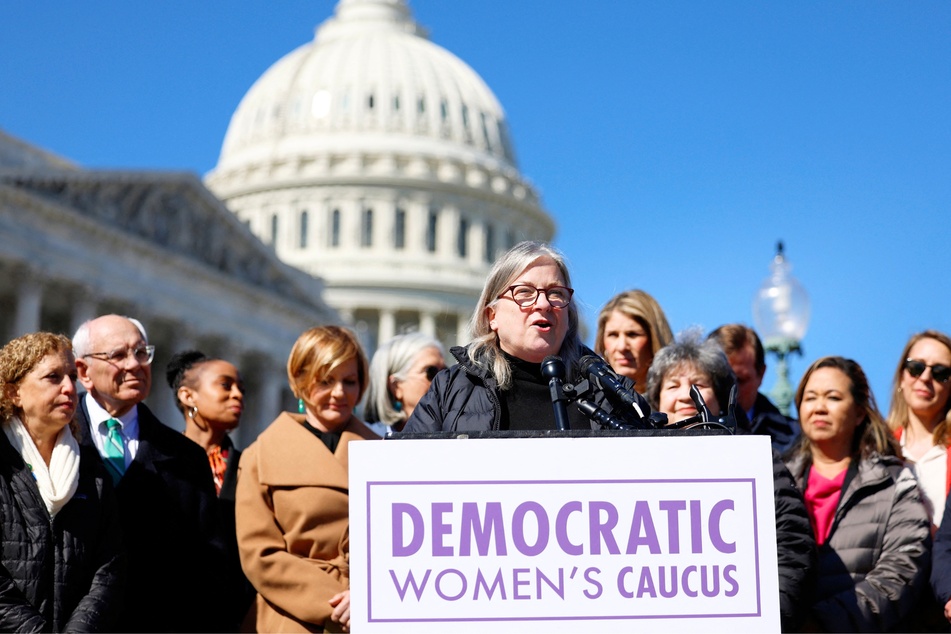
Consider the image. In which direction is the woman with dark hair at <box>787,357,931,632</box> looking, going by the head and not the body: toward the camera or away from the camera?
toward the camera

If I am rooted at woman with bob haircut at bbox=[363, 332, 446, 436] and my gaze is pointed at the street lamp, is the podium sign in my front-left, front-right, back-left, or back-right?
back-right

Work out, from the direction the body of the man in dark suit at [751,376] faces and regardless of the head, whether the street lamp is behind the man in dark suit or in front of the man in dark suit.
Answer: behind

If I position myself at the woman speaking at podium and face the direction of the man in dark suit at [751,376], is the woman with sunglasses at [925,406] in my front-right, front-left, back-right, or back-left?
front-right

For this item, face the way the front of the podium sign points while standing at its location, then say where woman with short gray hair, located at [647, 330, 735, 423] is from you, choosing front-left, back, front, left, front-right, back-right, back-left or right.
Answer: back

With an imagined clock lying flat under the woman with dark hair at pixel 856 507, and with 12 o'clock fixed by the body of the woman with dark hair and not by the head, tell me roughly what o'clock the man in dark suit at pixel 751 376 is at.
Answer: The man in dark suit is roughly at 4 o'clock from the woman with dark hair.

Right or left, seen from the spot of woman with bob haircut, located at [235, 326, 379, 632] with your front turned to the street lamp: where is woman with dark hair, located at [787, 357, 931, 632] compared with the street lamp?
right

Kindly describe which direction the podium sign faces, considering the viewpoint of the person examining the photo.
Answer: facing the viewer

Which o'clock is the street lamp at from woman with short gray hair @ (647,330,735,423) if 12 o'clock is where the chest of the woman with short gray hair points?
The street lamp is roughly at 6 o'clock from the woman with short gray hair.

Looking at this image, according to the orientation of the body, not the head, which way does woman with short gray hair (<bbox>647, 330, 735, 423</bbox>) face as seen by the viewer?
toward the camera

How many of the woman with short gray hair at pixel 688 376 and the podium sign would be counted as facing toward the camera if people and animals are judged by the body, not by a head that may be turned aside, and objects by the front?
2
